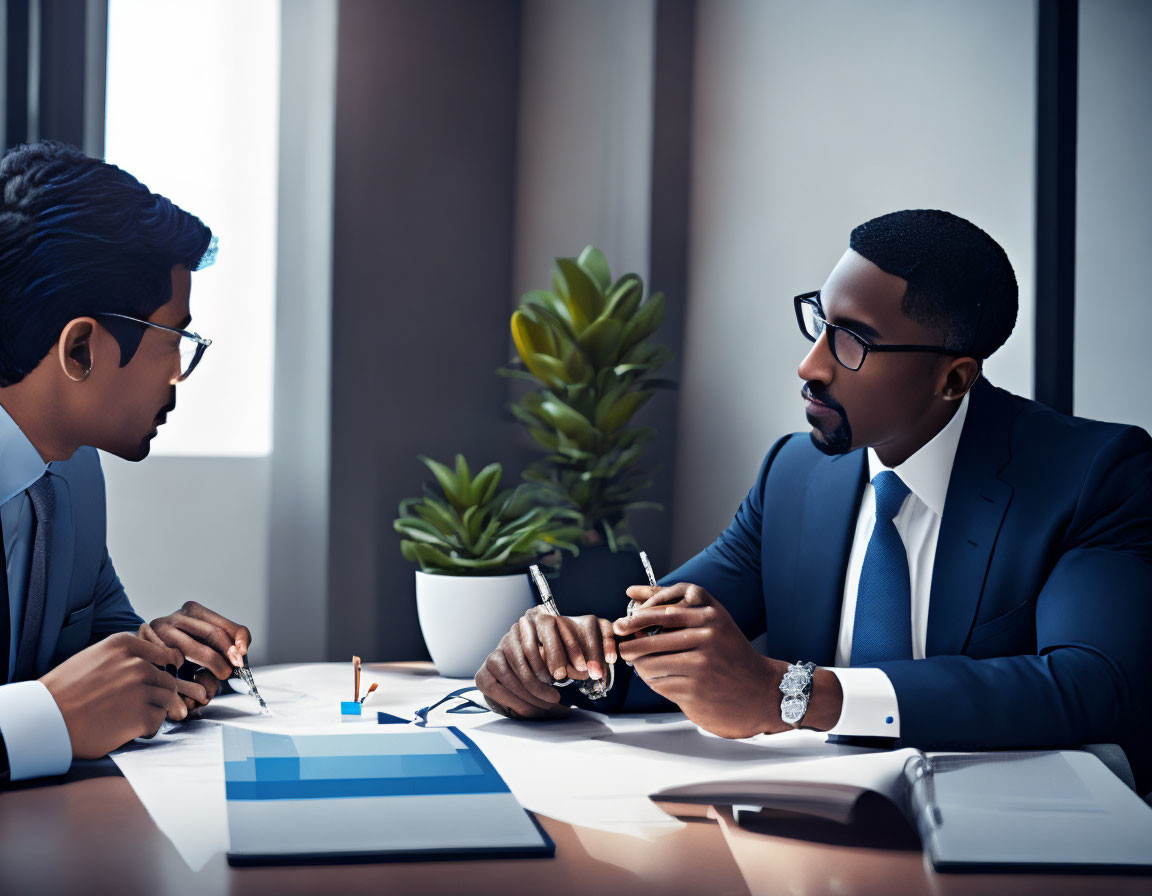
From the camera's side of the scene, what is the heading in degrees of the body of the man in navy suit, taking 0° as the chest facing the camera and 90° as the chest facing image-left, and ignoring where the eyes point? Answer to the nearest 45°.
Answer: approximately 45°

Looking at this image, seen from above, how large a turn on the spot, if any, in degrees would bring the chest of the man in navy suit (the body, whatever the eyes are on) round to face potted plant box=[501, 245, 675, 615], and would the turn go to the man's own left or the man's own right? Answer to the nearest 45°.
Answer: approximately 90° to the man's own right

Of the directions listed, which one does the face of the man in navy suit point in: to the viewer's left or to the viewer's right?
to the viewer's left

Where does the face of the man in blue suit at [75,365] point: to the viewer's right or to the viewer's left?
to the viewer's right

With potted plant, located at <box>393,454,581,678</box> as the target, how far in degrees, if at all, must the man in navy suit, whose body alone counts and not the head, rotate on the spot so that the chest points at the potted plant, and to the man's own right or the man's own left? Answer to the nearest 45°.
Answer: approximately 90° to the man's own right
